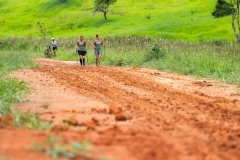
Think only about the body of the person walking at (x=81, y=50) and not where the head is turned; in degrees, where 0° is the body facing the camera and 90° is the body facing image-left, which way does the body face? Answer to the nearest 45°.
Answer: approximately 0°

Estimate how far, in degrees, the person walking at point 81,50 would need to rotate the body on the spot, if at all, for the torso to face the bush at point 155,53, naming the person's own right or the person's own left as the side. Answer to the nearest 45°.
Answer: approximately 90° to the person's own left
